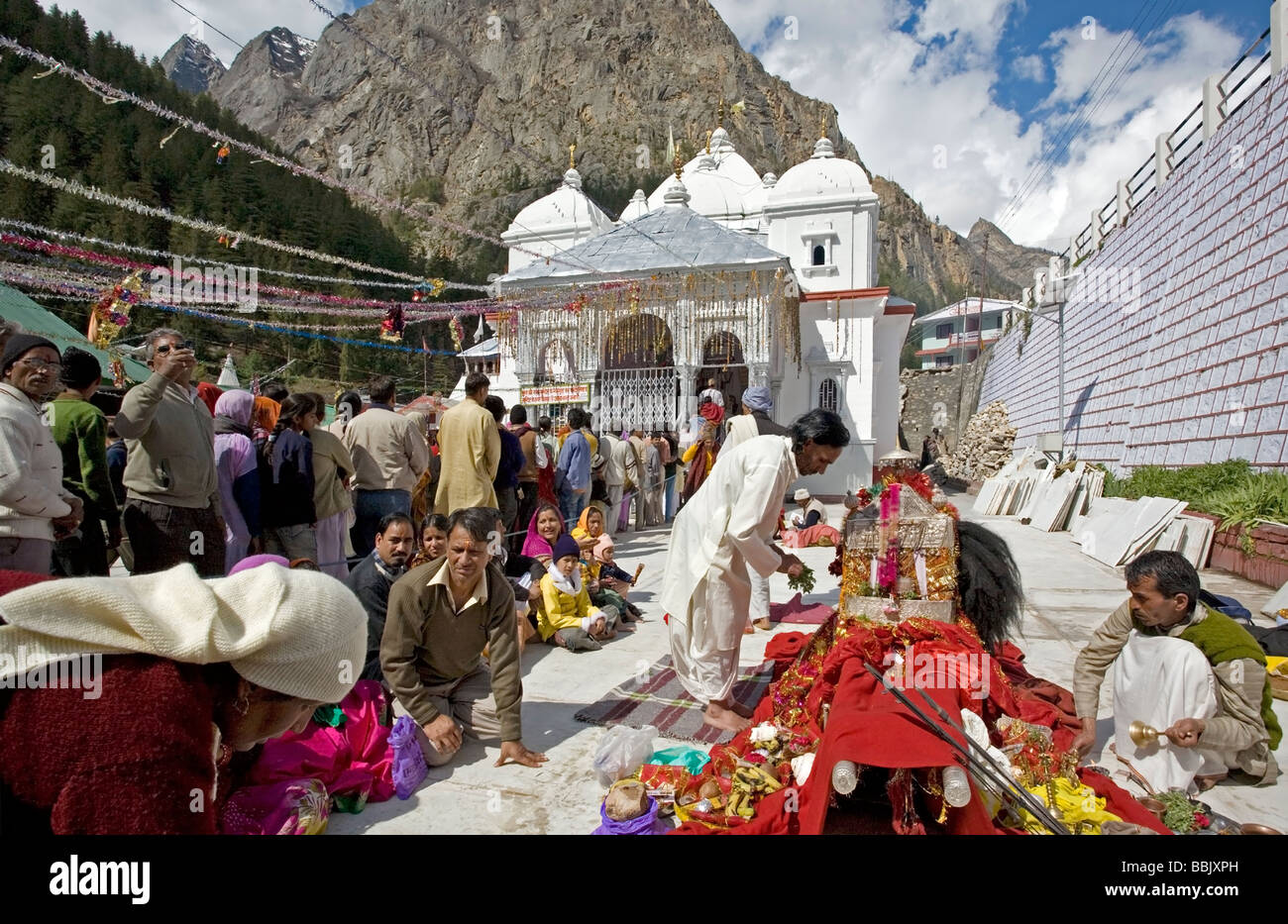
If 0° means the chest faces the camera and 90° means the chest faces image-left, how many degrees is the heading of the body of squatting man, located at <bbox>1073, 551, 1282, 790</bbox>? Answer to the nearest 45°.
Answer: approximately 45°

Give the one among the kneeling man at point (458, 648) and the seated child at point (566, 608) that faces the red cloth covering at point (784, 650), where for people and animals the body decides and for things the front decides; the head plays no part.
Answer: the seated child

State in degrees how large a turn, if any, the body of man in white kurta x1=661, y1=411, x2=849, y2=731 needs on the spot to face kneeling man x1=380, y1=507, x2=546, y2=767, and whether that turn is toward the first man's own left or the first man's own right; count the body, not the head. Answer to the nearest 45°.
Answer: approximately 135° to the first man's own right

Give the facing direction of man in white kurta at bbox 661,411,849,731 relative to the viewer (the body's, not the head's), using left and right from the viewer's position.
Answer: facing to the right of the viewer

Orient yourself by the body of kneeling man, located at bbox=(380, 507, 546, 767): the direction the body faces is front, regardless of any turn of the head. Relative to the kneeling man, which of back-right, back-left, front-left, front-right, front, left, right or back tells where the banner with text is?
back

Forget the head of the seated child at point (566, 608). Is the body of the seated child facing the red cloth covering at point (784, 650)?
yes

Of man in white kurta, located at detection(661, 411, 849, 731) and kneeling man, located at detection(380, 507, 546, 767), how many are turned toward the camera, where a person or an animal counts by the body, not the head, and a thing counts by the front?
1

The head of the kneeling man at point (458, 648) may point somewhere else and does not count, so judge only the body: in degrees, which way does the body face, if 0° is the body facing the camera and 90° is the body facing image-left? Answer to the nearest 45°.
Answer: approximately 0°
